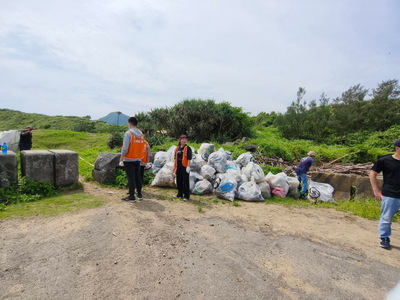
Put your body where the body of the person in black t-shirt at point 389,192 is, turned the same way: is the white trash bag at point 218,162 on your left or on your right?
on your right

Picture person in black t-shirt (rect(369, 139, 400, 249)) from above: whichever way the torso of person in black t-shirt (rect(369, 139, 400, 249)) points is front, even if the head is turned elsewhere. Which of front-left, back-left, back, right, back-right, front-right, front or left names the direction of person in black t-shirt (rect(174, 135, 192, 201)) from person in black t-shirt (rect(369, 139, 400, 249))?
right

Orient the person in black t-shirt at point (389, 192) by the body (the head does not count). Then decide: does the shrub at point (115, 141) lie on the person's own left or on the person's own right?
on the person's own right
